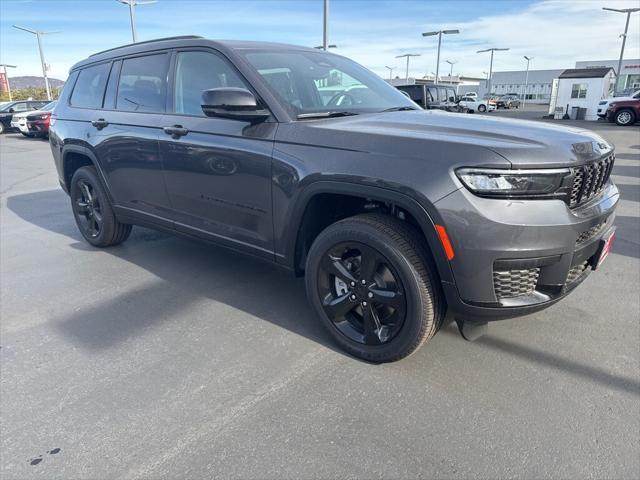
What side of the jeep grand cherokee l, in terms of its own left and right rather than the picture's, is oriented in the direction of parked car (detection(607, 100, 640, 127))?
left

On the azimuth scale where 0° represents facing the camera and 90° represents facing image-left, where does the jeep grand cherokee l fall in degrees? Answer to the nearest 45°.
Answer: approximately 315°

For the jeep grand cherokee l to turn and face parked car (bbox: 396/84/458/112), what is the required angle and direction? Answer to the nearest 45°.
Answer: approximately 135° to its left

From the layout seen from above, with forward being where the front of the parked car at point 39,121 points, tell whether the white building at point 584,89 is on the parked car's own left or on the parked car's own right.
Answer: on the parked car's own left

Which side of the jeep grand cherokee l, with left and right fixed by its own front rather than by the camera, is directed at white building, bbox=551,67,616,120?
left

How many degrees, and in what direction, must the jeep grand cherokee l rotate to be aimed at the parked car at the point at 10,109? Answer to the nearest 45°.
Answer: approximately 180°
